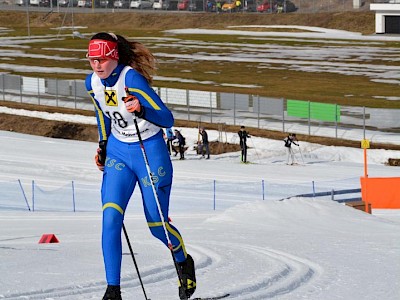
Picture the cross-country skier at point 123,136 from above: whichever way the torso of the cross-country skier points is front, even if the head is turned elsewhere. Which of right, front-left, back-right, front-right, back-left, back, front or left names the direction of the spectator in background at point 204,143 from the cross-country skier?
back-right

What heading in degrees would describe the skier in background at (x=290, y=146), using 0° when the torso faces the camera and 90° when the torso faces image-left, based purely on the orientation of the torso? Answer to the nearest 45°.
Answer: approximately 315°

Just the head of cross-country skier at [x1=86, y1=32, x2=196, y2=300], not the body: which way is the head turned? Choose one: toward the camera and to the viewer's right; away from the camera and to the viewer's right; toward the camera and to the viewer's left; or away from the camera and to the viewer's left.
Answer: toward the camera and to the viewer's left

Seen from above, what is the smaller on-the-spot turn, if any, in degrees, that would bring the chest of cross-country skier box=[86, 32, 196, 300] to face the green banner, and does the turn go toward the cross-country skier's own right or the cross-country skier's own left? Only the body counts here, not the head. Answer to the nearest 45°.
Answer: approximately 135° to the cross-country skier's own right

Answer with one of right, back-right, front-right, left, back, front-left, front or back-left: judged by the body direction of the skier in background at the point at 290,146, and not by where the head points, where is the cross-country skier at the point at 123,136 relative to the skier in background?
front-right

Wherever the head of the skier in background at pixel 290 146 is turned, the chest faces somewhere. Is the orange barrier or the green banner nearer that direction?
the orange barrier

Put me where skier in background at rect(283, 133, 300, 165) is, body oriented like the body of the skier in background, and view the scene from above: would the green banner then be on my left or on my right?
on my left

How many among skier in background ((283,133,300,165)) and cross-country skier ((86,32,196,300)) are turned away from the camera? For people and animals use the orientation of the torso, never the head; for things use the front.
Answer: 0

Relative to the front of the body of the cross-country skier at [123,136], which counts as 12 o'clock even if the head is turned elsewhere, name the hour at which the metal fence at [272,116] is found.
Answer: The metal fence is roughly at 5 o'clock from the cross-country skier.

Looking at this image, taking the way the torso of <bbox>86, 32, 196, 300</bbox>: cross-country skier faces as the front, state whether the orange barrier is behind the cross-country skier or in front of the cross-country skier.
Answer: behind

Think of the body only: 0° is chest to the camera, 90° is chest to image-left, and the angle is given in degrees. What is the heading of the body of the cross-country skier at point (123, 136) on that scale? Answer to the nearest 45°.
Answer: approximately 45°
